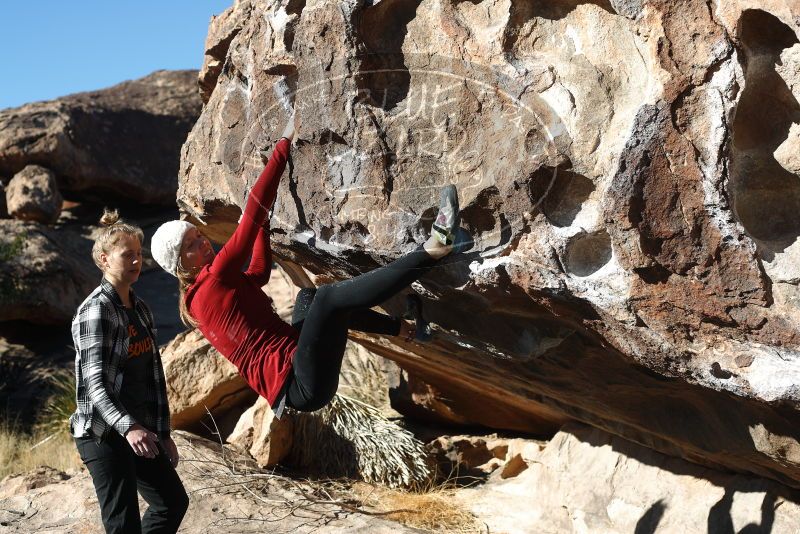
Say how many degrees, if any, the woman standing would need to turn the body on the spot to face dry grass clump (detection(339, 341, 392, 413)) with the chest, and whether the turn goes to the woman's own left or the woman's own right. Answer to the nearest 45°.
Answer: approximately 90° to the woman's own left

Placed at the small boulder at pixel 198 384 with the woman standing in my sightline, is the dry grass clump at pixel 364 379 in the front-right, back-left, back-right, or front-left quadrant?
back-left

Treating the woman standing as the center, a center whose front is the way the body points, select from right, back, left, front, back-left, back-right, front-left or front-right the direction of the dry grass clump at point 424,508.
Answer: left

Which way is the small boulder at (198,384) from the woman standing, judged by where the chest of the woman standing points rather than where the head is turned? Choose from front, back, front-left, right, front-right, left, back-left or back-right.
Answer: back-left

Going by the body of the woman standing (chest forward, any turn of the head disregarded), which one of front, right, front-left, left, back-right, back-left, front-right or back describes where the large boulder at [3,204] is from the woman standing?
back-left

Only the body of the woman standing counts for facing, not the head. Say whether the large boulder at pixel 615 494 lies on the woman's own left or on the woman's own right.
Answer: on the woman's own left

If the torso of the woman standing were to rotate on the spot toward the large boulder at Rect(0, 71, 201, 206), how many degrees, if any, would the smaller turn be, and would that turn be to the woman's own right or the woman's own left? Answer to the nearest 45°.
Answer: approximately 135° to the woman's own left

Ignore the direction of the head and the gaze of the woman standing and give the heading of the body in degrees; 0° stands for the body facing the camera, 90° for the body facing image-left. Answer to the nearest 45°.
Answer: approximately 315°

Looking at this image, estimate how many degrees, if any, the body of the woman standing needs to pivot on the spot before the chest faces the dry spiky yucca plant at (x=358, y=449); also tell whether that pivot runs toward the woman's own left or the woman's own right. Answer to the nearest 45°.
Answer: approximately 90° to the woman's own left
